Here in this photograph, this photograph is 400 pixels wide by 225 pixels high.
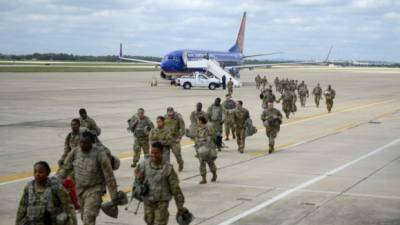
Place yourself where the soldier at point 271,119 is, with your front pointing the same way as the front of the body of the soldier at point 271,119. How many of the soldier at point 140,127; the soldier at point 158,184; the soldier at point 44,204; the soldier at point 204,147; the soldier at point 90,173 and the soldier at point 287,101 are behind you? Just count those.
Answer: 1

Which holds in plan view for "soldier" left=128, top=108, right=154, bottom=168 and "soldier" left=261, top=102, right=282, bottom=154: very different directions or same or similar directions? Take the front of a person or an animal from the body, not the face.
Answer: same or similar directions

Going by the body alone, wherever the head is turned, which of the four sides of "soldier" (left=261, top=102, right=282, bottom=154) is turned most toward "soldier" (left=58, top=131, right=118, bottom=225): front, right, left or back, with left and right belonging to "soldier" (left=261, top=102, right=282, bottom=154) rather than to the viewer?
front

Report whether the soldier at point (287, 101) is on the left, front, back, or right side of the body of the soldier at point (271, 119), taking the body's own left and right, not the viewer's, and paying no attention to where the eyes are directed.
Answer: back

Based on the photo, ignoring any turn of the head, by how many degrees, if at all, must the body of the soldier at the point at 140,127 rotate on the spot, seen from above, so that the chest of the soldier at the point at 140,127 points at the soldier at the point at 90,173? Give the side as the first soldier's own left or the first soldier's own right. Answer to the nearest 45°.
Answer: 0° — they already face them

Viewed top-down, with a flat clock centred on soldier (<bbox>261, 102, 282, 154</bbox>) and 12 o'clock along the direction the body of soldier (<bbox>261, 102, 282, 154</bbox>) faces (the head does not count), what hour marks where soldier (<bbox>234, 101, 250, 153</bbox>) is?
soldier (<bbox>234, 101, 250, 153</bbox>) is roughly at 3 o'clock from soldier (<bbox>261, 102, 282, 154</bbox>).

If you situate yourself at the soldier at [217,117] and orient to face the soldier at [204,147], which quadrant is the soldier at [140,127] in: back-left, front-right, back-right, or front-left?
front-right

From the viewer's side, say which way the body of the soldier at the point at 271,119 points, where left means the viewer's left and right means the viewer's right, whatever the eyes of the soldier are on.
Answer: facing the viewer

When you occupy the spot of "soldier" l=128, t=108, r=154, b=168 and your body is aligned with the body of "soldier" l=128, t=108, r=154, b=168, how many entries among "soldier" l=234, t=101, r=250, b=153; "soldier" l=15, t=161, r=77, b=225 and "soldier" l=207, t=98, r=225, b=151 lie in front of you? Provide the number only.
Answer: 1

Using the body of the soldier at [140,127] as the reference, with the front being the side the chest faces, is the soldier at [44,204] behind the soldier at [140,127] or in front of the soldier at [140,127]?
in front

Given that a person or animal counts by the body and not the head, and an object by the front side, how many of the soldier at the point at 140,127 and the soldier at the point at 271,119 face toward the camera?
2

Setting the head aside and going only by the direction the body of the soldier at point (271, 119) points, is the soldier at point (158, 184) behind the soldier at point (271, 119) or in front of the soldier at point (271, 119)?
in front

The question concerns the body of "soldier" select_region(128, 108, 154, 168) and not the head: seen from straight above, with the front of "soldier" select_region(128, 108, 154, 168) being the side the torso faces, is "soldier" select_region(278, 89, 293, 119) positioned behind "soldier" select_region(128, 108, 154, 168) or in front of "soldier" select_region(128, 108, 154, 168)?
behind
